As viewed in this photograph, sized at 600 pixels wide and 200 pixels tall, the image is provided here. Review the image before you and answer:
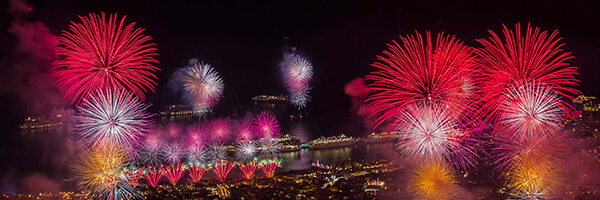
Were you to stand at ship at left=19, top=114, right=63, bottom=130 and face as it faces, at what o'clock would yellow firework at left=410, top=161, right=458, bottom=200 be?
The yellow firework is roughly at 8 o'clock from the ship.

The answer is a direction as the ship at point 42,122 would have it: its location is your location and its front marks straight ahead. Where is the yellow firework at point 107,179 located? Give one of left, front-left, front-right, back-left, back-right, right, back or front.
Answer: left

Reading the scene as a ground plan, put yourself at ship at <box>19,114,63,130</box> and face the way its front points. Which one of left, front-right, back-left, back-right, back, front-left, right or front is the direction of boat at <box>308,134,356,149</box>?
back-left

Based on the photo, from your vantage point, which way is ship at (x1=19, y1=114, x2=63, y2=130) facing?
to the viewer's left
